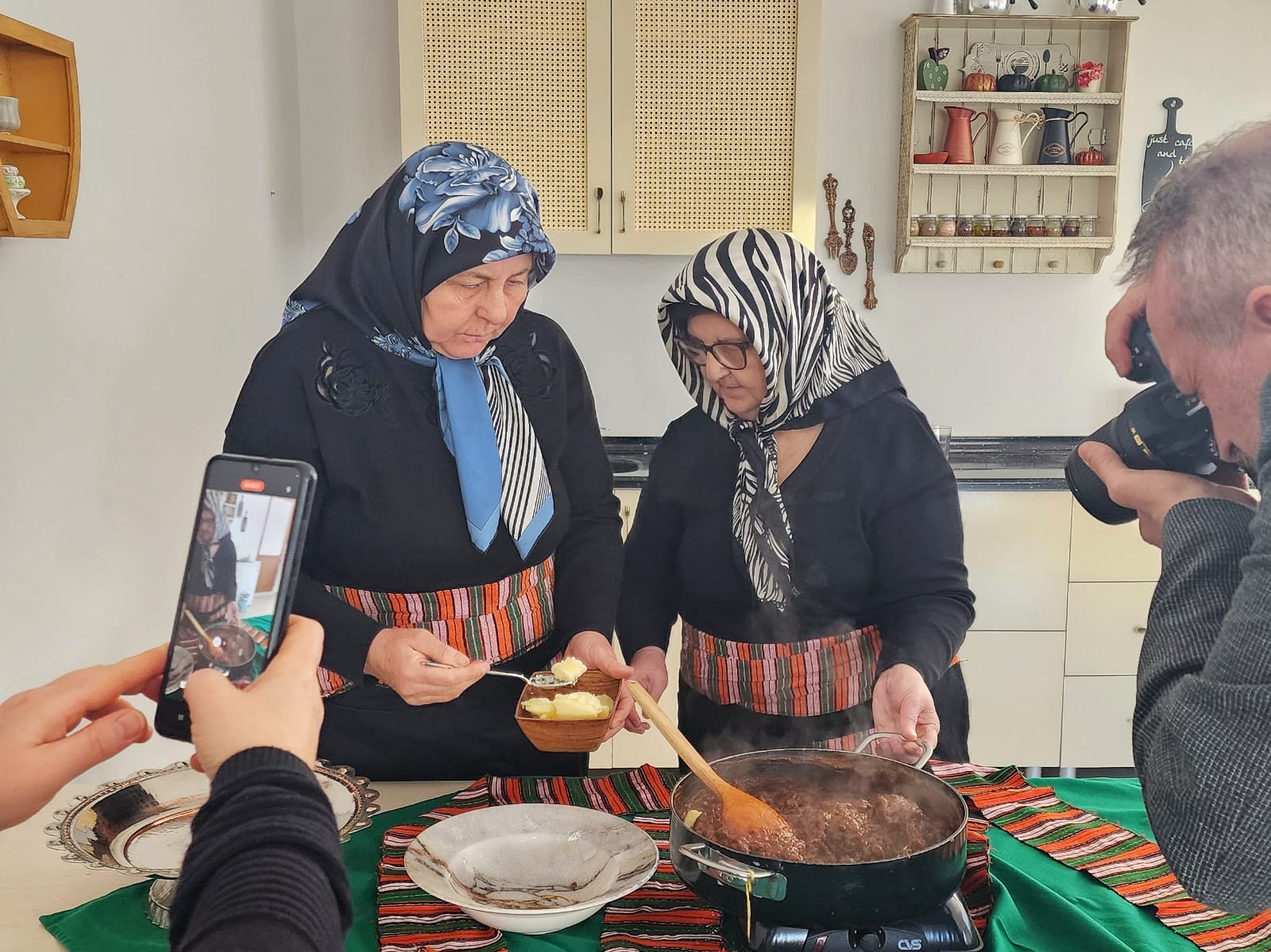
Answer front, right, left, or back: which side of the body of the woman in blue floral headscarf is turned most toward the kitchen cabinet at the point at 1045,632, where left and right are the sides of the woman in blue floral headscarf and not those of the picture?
left

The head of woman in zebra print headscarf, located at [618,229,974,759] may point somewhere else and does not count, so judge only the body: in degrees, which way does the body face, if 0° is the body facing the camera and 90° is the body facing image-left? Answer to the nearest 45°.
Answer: approximately 45°

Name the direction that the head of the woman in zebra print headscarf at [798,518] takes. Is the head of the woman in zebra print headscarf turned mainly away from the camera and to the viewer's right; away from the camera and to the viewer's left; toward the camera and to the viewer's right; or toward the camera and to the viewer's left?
toward the camera and to the viewer's left

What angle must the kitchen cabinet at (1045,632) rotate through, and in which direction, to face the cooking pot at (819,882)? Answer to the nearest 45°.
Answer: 0° — it already faces it

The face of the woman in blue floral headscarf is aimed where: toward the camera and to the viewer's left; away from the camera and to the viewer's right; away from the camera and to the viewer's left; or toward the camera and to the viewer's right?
toward the camera and to the viewer's right

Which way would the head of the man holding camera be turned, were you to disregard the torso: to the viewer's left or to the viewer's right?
to the viewer's left

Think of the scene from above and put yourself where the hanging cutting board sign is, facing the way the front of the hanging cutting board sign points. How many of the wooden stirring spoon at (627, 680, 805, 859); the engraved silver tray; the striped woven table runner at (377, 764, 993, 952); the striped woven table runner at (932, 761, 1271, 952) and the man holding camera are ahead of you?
5

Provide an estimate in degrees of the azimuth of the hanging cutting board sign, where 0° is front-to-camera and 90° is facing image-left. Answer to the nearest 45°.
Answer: approximately 0°

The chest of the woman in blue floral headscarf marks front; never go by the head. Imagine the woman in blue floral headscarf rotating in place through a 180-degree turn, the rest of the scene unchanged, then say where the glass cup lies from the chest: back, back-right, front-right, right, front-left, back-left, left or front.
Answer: right

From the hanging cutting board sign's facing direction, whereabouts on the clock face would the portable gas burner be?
The portable gas burner is roughly at 12 o'clock from the hanging cutting board sign.

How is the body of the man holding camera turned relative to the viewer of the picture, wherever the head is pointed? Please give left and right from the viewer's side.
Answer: facing to the left of the viewer

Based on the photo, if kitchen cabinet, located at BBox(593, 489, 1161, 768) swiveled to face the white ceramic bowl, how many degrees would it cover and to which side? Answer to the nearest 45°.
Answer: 0° — it already faces it
